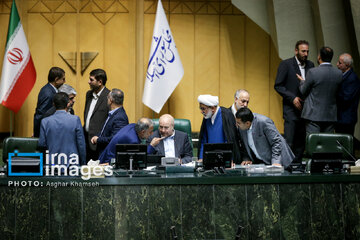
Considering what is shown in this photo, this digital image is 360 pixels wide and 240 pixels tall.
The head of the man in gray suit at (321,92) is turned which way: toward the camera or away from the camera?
away from the camera

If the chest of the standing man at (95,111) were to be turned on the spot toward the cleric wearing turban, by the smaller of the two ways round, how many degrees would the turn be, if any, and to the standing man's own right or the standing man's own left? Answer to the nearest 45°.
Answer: approximately 90° to the standing man's own left

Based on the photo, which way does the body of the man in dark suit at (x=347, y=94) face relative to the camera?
to the viewer's left

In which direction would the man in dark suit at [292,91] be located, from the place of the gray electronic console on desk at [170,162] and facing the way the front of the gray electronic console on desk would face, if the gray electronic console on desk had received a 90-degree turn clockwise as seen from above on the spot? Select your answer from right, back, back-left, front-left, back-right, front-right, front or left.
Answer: front-left

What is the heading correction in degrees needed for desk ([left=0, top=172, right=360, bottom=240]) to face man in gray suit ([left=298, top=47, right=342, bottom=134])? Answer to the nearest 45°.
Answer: approximately 135° to its left

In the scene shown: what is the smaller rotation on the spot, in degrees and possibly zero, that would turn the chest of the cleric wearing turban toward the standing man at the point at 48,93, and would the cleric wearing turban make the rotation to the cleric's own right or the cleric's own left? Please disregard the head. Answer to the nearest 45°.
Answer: approximately 45° to the cleric's own right

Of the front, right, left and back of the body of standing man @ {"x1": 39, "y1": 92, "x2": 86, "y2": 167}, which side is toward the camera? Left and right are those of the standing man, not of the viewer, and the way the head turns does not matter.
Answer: back

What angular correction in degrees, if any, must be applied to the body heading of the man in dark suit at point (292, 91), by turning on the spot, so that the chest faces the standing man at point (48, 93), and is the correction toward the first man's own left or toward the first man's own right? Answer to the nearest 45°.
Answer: approximately 135° to the first man's own right

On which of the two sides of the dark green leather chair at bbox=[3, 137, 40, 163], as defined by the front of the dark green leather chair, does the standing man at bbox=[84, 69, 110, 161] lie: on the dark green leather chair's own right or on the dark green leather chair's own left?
on the dark green leather chair's own left

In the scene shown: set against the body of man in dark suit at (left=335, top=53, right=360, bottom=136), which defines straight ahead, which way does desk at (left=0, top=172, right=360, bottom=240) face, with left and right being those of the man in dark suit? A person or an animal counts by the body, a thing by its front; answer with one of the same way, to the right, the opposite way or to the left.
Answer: to the left
